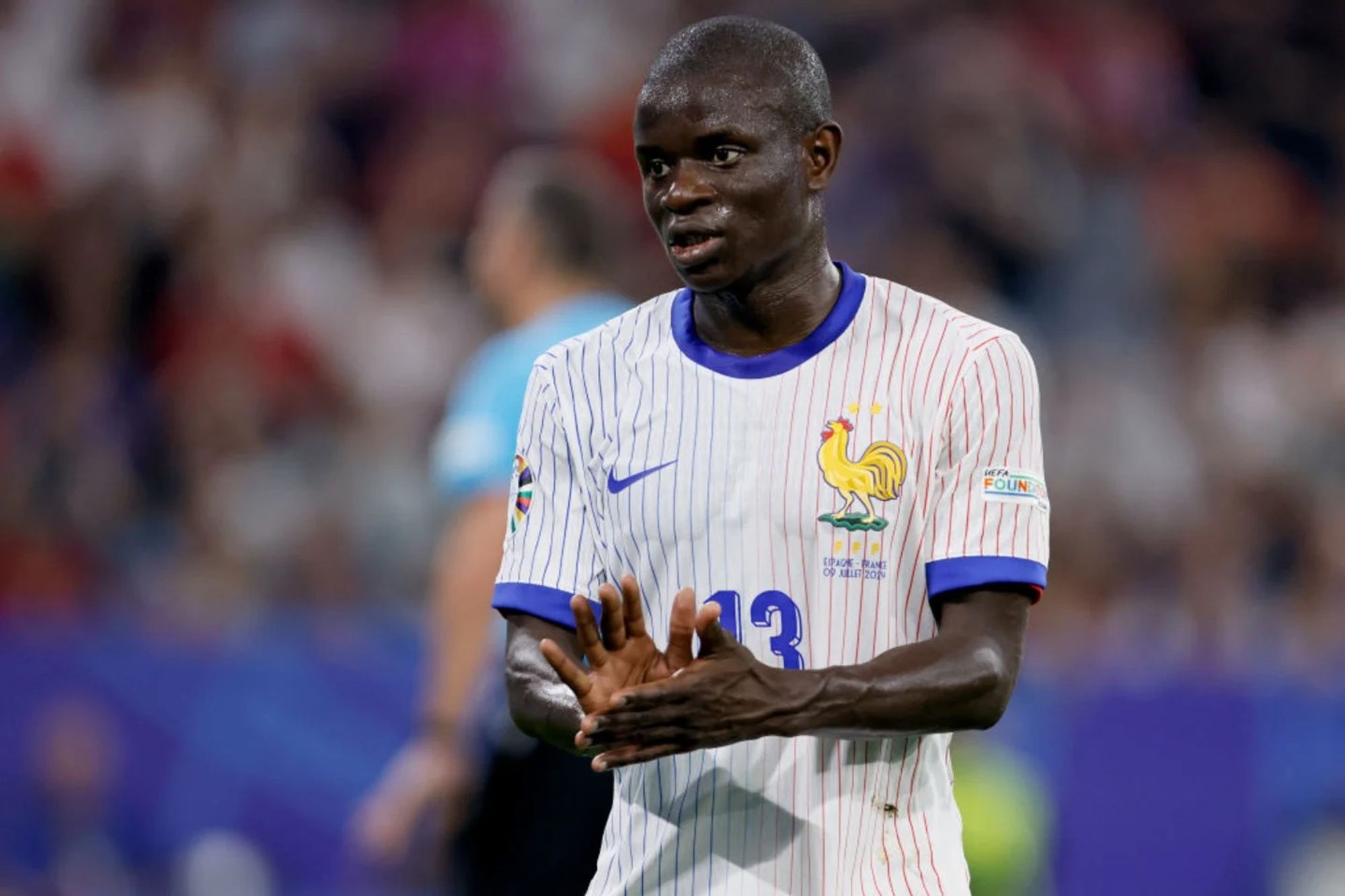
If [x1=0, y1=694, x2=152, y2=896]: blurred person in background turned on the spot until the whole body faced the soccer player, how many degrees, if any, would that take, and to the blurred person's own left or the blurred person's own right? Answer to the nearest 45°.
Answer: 0° — they already face them

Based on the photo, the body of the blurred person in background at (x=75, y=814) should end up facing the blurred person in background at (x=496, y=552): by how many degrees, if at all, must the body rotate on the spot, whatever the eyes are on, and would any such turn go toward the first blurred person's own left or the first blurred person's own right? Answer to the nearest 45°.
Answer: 0° — they already face them

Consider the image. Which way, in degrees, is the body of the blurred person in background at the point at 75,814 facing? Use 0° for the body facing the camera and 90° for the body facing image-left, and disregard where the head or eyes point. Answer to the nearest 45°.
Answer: approximately 0°

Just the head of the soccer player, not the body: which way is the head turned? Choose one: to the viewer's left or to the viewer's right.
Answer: to the viewer's left

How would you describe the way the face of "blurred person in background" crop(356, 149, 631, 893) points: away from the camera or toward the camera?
away from the camera
